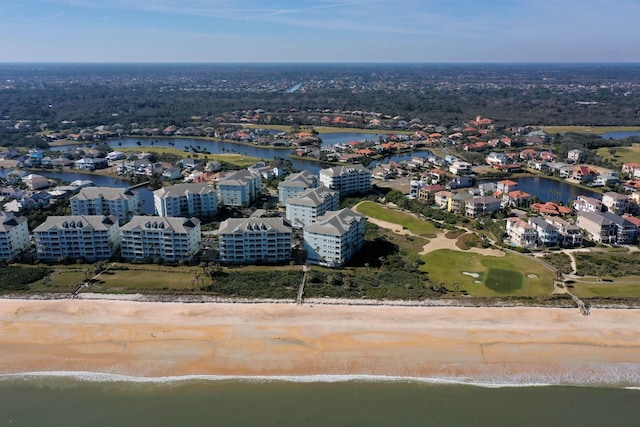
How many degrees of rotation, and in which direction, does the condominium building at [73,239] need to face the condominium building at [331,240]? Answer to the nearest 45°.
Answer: approximately 45° to its left

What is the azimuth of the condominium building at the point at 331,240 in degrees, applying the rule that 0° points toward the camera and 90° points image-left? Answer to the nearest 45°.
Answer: approximately 315°

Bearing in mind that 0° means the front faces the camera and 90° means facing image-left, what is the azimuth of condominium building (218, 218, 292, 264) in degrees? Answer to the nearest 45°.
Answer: approximately 0°

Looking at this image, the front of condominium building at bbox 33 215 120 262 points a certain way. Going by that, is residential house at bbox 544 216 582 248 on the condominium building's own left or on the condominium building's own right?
on the condominium building's own left

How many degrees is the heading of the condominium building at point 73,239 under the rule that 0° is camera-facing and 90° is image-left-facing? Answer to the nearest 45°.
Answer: approximately 0°

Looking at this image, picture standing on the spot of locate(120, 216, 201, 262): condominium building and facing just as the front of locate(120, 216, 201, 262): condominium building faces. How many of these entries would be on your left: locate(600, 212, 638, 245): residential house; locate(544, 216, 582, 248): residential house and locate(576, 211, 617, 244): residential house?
3

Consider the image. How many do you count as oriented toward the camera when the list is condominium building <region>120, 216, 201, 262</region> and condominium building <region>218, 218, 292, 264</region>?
2

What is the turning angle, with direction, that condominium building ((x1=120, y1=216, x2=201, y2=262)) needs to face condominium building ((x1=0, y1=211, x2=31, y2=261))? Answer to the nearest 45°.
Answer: approximately 90° to its right

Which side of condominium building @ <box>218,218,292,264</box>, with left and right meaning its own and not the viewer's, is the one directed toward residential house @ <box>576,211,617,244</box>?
left
